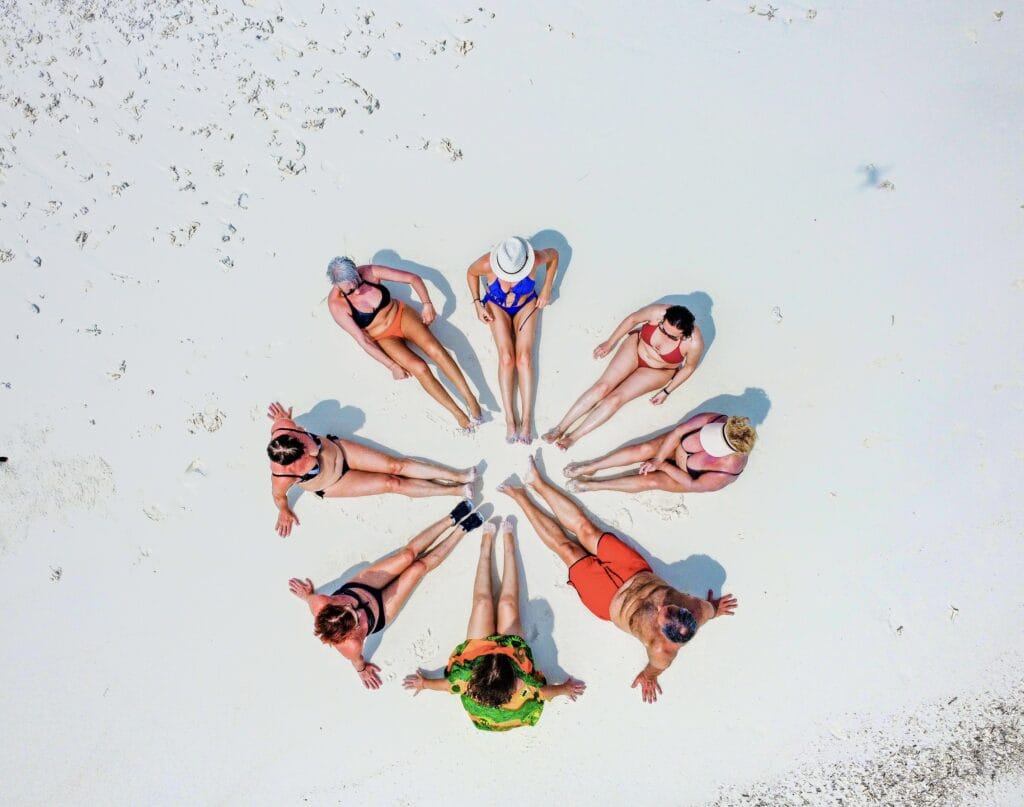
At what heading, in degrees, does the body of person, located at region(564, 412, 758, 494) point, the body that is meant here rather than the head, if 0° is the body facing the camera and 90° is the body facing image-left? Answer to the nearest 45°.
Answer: approximately 90°

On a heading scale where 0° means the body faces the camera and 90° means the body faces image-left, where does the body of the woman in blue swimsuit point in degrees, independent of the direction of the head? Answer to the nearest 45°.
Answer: approximately 0°

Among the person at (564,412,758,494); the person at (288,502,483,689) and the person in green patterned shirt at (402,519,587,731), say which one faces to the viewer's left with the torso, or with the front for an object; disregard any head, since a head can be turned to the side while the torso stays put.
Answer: the person at (564,412,758,494)

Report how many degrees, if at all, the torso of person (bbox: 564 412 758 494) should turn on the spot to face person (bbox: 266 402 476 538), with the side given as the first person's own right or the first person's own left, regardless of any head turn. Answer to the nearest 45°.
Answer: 0° — they already face them

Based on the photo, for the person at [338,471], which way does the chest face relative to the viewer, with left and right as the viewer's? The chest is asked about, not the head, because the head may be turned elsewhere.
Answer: facing to the right of the viewer

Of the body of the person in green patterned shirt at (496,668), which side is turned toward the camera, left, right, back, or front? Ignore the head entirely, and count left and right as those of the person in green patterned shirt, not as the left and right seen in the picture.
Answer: back

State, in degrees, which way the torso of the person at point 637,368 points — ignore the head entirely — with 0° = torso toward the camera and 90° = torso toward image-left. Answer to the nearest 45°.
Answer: approximately 45°

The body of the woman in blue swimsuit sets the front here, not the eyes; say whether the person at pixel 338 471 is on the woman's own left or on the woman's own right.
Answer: on the woman's own right
